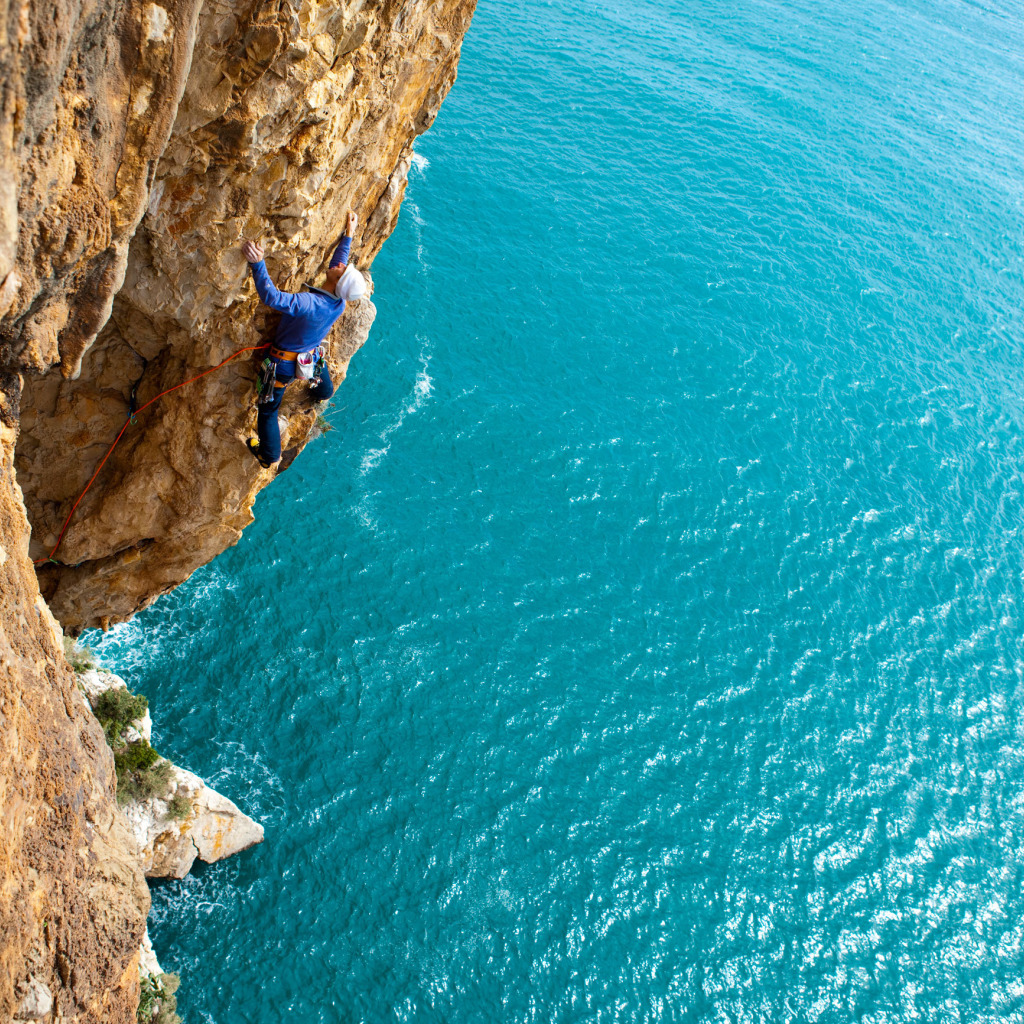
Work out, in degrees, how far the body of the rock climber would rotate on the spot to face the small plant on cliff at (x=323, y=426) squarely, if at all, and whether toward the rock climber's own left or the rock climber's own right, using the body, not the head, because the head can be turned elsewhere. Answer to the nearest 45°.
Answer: approximately 45° to the rock climber's own right

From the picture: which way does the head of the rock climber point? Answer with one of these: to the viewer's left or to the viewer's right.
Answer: to the viewer's left

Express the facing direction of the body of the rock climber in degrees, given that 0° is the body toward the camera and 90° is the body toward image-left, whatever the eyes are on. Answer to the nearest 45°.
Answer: approximately 135°
